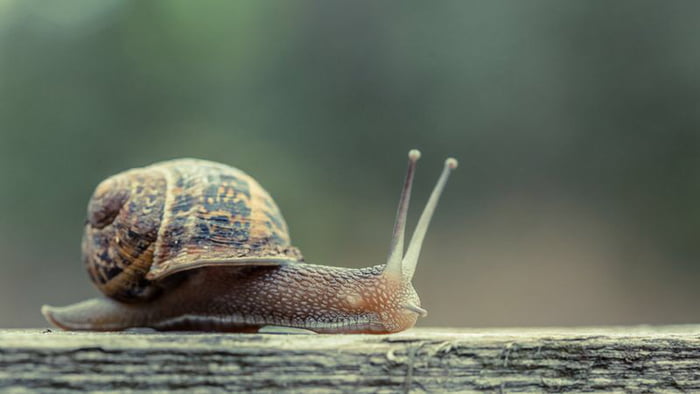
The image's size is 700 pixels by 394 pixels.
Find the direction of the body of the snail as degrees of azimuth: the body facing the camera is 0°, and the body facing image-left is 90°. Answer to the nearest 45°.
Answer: approximately 270°
